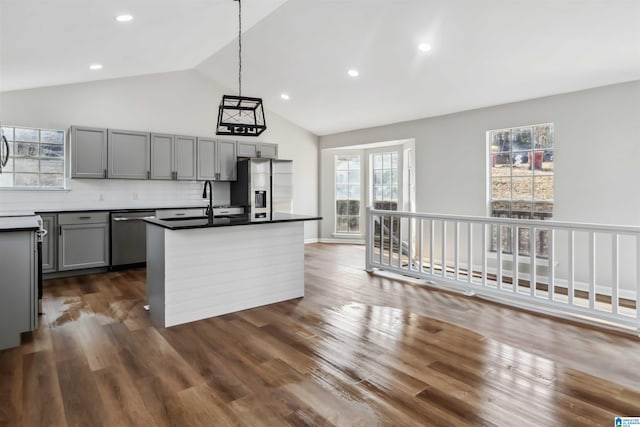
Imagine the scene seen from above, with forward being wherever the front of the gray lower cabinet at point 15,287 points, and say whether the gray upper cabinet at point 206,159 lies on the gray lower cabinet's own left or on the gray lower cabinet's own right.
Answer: on the gray lower cabinet's own left

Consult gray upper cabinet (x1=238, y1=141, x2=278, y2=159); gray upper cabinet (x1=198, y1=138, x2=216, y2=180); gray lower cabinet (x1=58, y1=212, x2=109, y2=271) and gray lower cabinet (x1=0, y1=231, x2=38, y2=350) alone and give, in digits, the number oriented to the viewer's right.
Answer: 1

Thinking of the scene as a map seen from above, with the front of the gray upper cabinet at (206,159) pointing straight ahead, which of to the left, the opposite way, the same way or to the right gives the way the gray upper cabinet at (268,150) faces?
the same way

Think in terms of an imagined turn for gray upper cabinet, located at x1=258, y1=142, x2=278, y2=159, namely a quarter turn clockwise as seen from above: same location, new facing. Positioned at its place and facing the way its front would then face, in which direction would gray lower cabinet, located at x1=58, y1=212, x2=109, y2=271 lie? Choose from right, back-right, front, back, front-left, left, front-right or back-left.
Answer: front-left

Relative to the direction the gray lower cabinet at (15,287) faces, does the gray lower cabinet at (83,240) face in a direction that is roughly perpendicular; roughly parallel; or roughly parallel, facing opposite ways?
roughly perpendicular

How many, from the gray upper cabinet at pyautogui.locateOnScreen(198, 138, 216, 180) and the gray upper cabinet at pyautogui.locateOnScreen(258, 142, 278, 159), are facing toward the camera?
2

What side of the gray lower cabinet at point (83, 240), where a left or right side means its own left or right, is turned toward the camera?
front

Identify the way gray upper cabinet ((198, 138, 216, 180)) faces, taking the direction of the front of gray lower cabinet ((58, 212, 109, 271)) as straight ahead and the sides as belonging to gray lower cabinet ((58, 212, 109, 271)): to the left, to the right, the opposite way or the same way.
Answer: the same way

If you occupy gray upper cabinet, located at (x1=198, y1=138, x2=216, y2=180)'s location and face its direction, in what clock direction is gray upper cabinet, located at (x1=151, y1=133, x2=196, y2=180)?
gray upper cabinet, located at (x1=151, y1=133, x2=196, y2=180) is roughly at 2 o'clock from gray upper cabinet, located at (x1=198, y1=138, x2=216, y2=180).

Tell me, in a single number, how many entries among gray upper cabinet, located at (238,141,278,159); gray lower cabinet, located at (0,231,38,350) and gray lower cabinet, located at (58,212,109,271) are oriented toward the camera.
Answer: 2

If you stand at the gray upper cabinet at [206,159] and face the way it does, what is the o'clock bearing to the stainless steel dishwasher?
The stainless steel dishwasher is roughly at 2 o'clock from the gray upper cabinet.

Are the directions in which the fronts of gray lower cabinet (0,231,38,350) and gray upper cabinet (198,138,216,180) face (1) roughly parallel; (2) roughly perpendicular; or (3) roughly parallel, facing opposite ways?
roughly perpendicular

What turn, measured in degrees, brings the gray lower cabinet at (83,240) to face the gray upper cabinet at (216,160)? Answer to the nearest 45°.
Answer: approximately 90° to its left

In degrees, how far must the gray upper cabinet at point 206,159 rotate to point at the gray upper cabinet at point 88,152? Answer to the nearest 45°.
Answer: approximately 45° to its right

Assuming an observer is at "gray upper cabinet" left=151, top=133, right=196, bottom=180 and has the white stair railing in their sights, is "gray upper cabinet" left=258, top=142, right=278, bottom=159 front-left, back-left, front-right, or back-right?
front-left

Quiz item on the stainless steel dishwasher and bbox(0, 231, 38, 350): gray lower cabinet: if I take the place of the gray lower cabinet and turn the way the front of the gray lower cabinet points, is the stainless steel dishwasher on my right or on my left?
on my left

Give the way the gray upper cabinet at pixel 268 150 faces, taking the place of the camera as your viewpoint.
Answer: facing the viewer

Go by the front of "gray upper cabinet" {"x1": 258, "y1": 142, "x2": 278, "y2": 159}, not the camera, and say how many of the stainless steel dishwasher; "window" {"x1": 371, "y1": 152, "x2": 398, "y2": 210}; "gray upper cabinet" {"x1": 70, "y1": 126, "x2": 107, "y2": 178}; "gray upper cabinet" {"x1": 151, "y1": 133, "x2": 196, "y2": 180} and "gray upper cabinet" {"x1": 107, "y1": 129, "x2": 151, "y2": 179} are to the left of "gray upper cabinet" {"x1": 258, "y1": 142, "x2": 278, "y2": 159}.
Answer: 1

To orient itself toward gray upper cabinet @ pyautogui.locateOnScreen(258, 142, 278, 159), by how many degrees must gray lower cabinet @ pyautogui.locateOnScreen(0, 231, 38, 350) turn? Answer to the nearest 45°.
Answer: approximately 45° to its left
